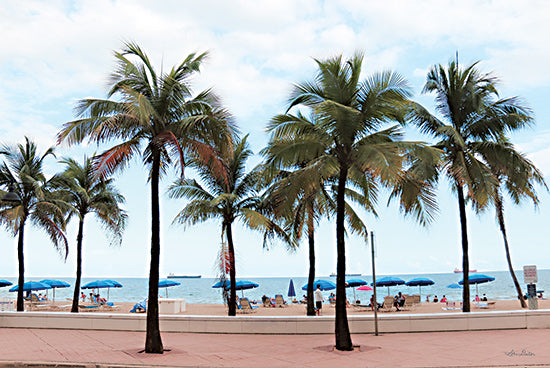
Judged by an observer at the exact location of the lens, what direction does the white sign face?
facing the viewer

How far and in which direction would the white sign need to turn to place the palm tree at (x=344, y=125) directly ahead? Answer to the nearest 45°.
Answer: approximately 45° to its right
